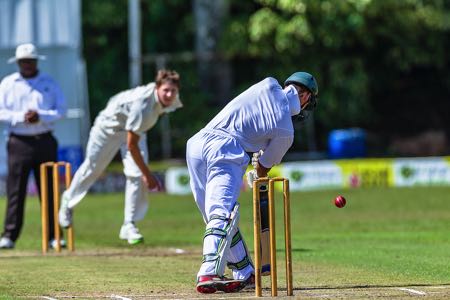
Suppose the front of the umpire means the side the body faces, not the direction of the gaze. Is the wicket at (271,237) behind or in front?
in front

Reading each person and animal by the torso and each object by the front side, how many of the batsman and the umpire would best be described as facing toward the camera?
1

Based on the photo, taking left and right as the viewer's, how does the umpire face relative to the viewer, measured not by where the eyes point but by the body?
facing the viewer

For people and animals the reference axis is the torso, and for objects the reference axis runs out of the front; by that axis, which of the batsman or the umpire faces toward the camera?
the umpire
